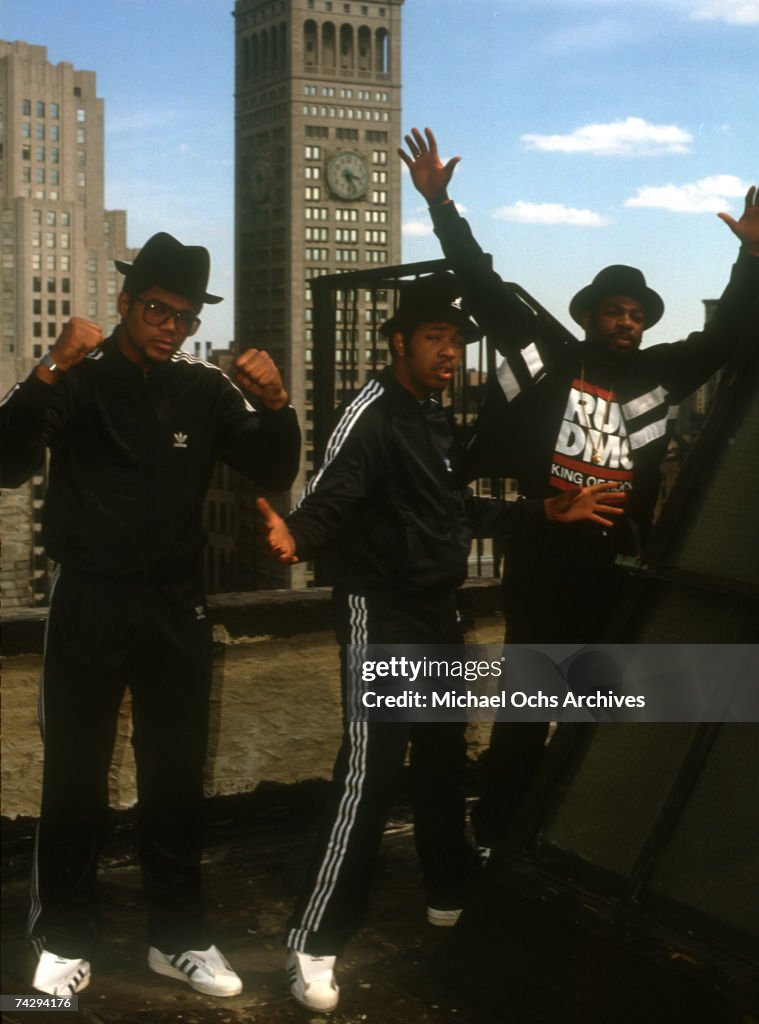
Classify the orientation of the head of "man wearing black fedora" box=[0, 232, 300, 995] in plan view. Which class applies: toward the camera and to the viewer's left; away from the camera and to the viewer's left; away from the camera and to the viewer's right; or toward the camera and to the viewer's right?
toward the camera and to the viewer's right

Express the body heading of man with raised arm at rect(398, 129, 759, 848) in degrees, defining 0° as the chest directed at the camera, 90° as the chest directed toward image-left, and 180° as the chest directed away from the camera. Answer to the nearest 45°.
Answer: approximately 0°

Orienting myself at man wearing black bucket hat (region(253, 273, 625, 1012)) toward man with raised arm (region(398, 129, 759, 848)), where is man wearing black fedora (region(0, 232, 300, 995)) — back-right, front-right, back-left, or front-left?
back-left

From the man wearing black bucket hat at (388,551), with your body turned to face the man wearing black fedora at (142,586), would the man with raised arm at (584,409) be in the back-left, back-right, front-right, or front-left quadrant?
back-right

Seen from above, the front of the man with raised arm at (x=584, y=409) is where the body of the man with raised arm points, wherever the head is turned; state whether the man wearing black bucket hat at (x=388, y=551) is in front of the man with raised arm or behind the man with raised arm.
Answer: in front

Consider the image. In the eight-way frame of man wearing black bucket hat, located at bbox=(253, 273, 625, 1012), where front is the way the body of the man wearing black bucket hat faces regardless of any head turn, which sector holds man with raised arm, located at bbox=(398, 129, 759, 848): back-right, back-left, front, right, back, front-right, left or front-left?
left
